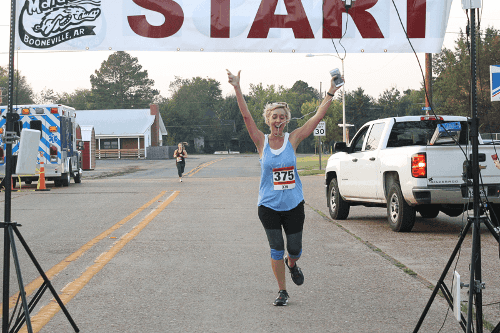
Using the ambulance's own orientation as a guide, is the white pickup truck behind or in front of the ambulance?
behind

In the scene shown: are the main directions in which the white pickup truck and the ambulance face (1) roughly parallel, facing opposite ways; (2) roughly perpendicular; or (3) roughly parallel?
roughly parallel

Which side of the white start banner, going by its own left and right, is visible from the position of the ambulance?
back

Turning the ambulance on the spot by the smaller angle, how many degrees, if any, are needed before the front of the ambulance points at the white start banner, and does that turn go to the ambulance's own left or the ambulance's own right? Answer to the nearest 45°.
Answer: approximately 180°

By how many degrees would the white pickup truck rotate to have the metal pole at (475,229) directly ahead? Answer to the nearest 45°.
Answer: approximately 135° to its left

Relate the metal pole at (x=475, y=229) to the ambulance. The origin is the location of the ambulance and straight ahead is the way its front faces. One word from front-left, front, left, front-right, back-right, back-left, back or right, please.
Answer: back

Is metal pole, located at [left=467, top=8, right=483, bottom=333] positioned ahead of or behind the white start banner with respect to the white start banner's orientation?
ahead

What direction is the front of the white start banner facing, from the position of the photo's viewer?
facing the viewer

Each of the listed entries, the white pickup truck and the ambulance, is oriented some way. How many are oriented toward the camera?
0

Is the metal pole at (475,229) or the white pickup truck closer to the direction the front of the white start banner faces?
the metal pole

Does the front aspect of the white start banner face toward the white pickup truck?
no
